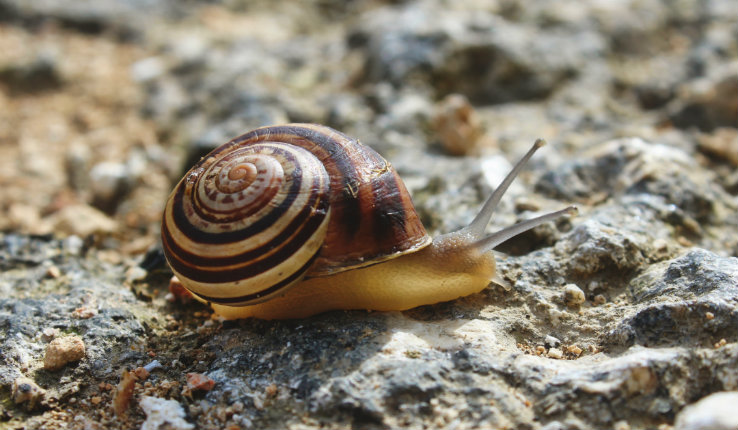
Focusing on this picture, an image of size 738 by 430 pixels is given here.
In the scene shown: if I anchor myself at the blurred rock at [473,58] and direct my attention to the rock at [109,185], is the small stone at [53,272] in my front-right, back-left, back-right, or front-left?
front-left

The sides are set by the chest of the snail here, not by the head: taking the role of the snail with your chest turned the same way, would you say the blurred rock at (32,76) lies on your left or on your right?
on your left

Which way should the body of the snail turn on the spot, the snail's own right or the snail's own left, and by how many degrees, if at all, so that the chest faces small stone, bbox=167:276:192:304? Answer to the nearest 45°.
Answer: approximately 135° to the snail's own left

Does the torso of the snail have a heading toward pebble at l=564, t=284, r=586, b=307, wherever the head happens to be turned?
yes

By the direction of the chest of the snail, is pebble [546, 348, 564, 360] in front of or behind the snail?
in front

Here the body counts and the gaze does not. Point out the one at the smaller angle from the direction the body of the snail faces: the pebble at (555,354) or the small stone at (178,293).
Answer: the pebble

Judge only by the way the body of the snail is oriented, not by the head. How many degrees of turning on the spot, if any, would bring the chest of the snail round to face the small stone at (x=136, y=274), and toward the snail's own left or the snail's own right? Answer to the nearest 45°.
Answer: approximately 135° to the snail's own left

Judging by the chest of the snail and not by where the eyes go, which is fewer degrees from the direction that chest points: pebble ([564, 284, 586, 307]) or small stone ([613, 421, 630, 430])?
the pebble

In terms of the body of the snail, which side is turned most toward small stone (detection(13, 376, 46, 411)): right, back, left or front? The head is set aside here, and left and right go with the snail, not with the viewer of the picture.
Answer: back

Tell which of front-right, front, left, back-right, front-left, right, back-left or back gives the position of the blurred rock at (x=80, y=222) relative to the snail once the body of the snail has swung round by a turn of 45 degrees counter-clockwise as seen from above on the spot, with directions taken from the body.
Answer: left

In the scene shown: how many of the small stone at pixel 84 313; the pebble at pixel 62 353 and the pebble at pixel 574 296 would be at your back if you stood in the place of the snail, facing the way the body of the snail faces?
2

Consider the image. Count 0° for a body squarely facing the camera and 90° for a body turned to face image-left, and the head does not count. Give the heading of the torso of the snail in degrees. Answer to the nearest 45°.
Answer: approximately 270°

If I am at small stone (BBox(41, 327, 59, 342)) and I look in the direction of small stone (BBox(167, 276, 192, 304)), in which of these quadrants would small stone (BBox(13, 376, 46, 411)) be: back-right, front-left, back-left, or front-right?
back-right
